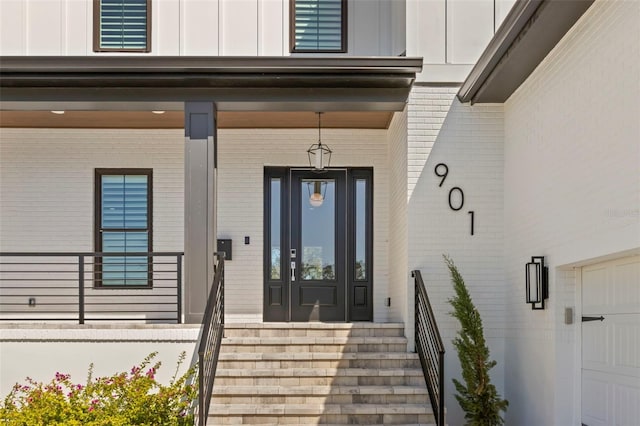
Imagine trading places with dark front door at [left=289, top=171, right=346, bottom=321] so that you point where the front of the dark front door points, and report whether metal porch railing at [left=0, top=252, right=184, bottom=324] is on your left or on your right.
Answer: on your right

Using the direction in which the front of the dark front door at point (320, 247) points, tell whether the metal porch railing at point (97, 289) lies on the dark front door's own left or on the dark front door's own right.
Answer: on the dark front door's own right

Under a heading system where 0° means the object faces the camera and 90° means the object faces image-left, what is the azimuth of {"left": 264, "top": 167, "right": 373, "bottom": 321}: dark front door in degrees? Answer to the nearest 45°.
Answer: approximately 0°
